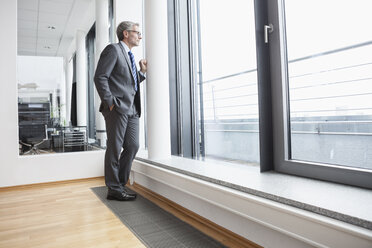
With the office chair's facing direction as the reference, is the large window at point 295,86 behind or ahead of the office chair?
behind

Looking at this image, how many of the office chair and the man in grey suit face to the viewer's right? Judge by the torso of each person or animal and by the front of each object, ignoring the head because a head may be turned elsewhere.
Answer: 1

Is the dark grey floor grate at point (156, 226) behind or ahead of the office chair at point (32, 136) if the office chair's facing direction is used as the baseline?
behind

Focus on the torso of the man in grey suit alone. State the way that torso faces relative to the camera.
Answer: to the viewer's right

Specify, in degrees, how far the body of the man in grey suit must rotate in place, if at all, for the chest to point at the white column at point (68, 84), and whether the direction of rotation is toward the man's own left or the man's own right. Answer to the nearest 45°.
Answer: approximately 135° to the man's own left

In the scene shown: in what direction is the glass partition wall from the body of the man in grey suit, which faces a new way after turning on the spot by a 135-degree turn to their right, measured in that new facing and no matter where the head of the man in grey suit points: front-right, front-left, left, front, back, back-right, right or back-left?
right

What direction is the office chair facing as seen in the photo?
away from the camera

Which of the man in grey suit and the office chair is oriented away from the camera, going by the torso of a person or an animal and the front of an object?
the office chair

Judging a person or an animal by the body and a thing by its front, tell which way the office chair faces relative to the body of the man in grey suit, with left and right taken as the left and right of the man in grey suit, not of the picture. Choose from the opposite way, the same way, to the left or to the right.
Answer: to the left

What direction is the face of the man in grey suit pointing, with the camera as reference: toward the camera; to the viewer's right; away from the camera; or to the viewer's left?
to the viewer's right
